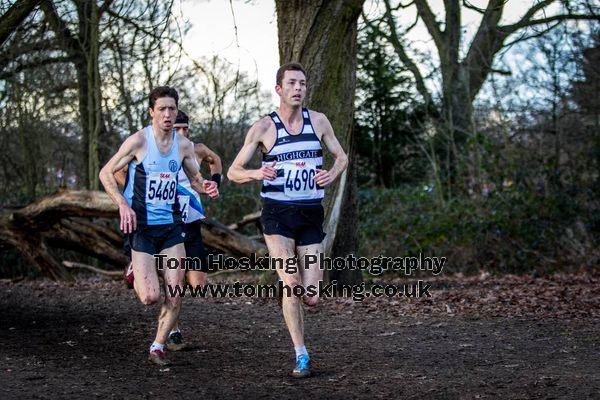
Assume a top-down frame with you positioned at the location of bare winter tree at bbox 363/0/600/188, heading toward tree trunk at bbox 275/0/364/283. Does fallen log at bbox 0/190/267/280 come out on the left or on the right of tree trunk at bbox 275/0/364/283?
right

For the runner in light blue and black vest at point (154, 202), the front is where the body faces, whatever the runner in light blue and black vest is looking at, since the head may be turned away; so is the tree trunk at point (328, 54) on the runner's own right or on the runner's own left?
on the runner's own left

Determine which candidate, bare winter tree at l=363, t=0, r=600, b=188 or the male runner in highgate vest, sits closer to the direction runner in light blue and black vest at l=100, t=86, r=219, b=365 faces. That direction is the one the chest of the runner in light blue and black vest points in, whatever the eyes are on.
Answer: the male runner in highgate vest

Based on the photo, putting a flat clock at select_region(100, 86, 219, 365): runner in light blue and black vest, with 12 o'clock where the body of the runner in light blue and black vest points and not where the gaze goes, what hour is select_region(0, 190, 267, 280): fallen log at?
The fallen log is roughly at 7 o'clock from the runner in light blue and black vest.

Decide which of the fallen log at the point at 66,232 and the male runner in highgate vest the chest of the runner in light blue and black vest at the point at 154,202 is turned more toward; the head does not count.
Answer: the male runner in highgate vest

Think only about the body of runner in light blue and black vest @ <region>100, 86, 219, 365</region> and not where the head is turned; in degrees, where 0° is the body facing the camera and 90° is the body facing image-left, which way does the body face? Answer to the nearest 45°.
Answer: approximately 315°

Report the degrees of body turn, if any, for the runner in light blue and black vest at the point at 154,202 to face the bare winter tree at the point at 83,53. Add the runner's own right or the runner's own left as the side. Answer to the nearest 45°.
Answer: approximately 135° to the runner's own left

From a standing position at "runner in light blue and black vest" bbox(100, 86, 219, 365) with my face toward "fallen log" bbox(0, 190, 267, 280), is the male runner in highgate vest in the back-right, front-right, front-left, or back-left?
back-right
